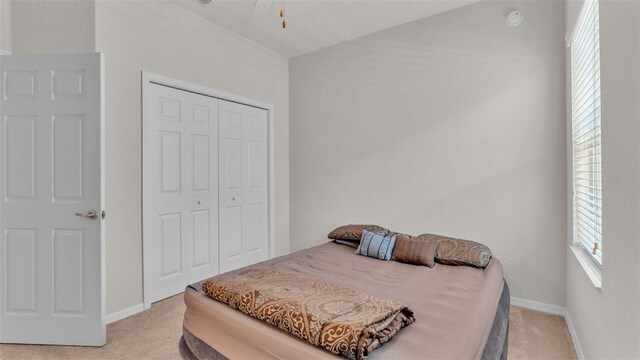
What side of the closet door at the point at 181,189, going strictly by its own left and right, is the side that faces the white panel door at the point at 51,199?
right

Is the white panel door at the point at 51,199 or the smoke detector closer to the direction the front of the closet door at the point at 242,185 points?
the smoke detector

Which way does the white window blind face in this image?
to the viewer's left

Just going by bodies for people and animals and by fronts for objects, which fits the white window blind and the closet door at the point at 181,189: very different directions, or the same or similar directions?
very different directions

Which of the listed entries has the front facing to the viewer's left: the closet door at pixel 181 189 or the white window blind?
the white window blind

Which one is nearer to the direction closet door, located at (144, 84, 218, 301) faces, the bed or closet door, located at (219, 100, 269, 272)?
the bed

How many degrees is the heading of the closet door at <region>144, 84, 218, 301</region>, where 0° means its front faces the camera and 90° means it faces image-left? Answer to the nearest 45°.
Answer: approximately 315°

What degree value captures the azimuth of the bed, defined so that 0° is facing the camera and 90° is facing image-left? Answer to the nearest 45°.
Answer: approximately 45°

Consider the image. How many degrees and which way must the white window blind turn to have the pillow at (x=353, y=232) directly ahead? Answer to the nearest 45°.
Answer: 0° — it already faces it

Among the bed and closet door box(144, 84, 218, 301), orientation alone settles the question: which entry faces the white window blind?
the closet door
